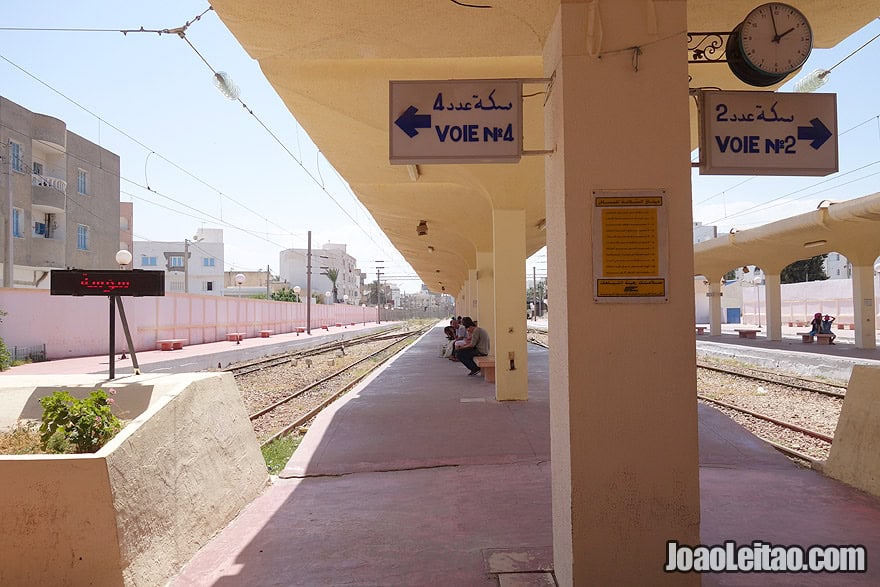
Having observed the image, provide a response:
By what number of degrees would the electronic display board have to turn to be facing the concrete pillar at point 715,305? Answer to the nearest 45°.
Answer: approximately 135° to its left

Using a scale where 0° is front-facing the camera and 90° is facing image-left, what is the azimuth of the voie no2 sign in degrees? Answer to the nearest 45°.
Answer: approximately 0°

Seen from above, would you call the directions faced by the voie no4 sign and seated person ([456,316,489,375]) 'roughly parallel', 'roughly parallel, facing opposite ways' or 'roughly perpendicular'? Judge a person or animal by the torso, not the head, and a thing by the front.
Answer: roughly perpendicular

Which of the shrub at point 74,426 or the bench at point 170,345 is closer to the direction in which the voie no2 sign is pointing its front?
the shrub

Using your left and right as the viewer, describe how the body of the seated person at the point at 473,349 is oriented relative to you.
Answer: facing to the left of the viewer

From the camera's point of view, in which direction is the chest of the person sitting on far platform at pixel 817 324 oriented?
to the viewer's left

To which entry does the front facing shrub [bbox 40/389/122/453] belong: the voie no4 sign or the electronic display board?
the electronic display board

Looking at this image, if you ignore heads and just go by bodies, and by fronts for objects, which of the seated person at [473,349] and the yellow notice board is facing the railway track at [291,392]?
the seated person

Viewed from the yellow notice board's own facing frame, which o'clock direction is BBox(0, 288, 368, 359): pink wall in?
The pink wall is roughly at 4 o'clock from the yellow notice board.

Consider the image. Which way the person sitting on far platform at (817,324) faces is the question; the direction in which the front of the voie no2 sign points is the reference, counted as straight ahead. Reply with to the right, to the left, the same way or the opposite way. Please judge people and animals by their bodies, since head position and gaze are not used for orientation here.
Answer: to the right

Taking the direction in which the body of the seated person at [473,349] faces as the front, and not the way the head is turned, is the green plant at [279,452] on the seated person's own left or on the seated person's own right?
on the seated person's own left
